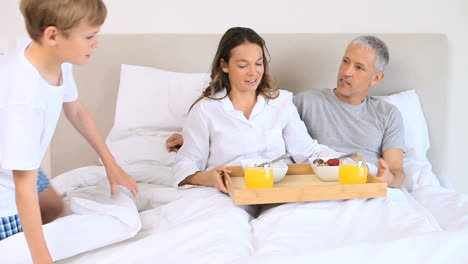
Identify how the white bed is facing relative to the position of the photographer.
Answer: facing the viewer

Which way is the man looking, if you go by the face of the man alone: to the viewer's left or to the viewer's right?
to the viewer's left

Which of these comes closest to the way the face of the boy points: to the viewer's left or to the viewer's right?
to the viewer's right
